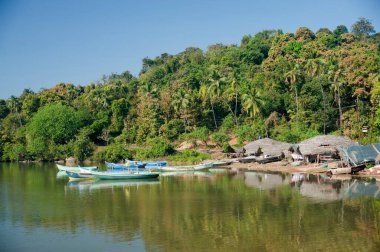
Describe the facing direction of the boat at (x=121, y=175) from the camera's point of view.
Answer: facing to the left of the viewer

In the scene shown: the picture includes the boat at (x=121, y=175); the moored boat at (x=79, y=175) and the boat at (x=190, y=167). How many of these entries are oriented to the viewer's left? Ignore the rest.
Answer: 2

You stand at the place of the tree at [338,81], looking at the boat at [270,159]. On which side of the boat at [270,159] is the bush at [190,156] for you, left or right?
right

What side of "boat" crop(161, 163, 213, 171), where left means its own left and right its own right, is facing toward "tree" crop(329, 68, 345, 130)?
front

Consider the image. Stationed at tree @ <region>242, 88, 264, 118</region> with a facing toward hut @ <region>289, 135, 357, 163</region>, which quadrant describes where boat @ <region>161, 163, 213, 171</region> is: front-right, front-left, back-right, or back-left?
front-right

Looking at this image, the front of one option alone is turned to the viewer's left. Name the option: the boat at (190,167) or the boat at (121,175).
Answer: the boat at (121,175)

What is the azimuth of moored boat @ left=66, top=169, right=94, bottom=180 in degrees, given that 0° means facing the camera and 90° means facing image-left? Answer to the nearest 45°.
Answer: approximately 90°

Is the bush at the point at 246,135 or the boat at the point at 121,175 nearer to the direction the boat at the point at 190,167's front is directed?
the bush

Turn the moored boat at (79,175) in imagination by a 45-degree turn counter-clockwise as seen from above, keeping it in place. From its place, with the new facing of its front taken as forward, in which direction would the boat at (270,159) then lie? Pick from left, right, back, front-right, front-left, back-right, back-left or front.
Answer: back-left
